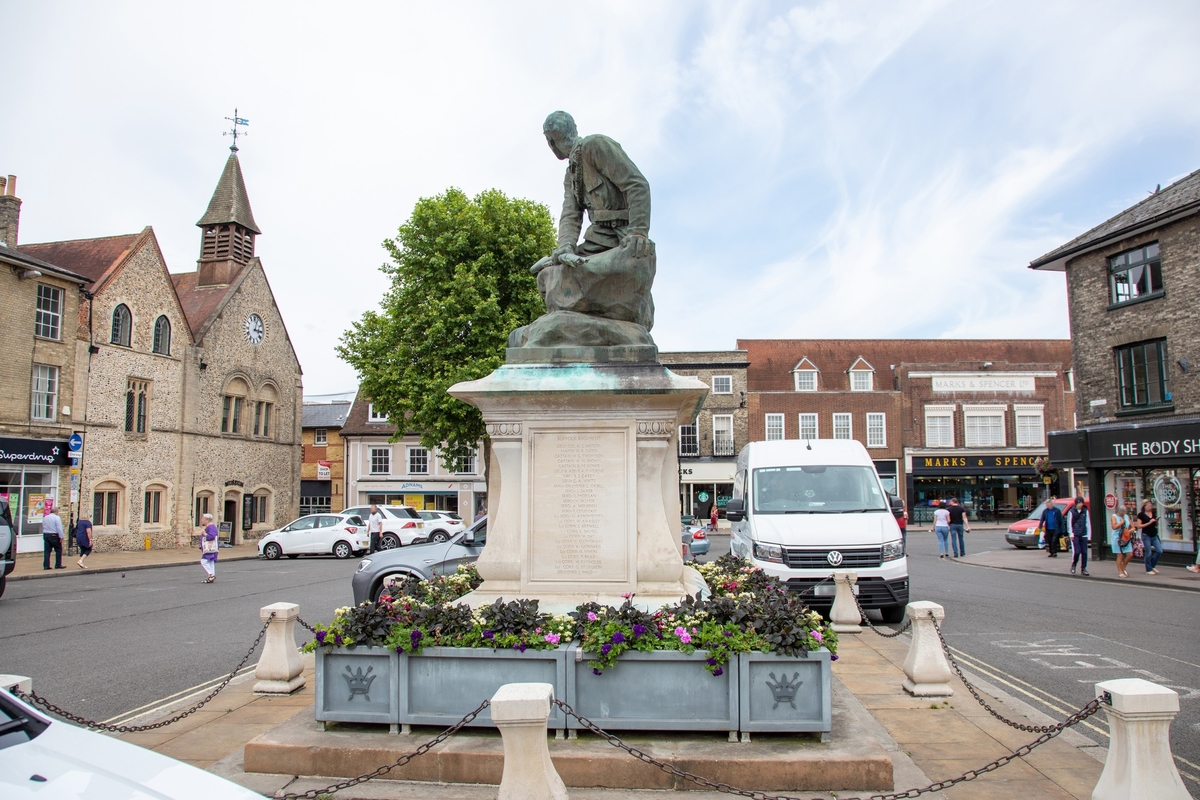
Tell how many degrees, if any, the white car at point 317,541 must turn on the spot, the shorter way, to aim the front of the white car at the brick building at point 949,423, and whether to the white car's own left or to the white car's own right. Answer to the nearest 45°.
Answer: approximately 180°

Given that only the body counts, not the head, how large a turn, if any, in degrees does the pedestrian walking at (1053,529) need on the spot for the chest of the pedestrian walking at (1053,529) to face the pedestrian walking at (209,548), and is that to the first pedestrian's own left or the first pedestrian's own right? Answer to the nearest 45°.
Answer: approximately 45° to the first pedestrian's own right

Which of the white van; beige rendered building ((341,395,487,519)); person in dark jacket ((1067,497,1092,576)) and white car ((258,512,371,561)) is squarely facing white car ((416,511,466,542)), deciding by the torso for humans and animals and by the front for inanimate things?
the beige rendered building

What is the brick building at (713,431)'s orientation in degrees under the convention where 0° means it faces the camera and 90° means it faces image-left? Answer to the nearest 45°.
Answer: approximately 0°

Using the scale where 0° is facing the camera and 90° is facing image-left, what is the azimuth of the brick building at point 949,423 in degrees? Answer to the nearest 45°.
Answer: approximately 0°

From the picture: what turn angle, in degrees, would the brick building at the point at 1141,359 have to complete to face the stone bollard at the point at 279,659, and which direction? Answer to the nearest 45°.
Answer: approximately 45° to its left

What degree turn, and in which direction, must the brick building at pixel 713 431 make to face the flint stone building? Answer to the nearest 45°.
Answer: approximately 45° to its right

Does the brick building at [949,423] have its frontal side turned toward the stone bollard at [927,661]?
yes
